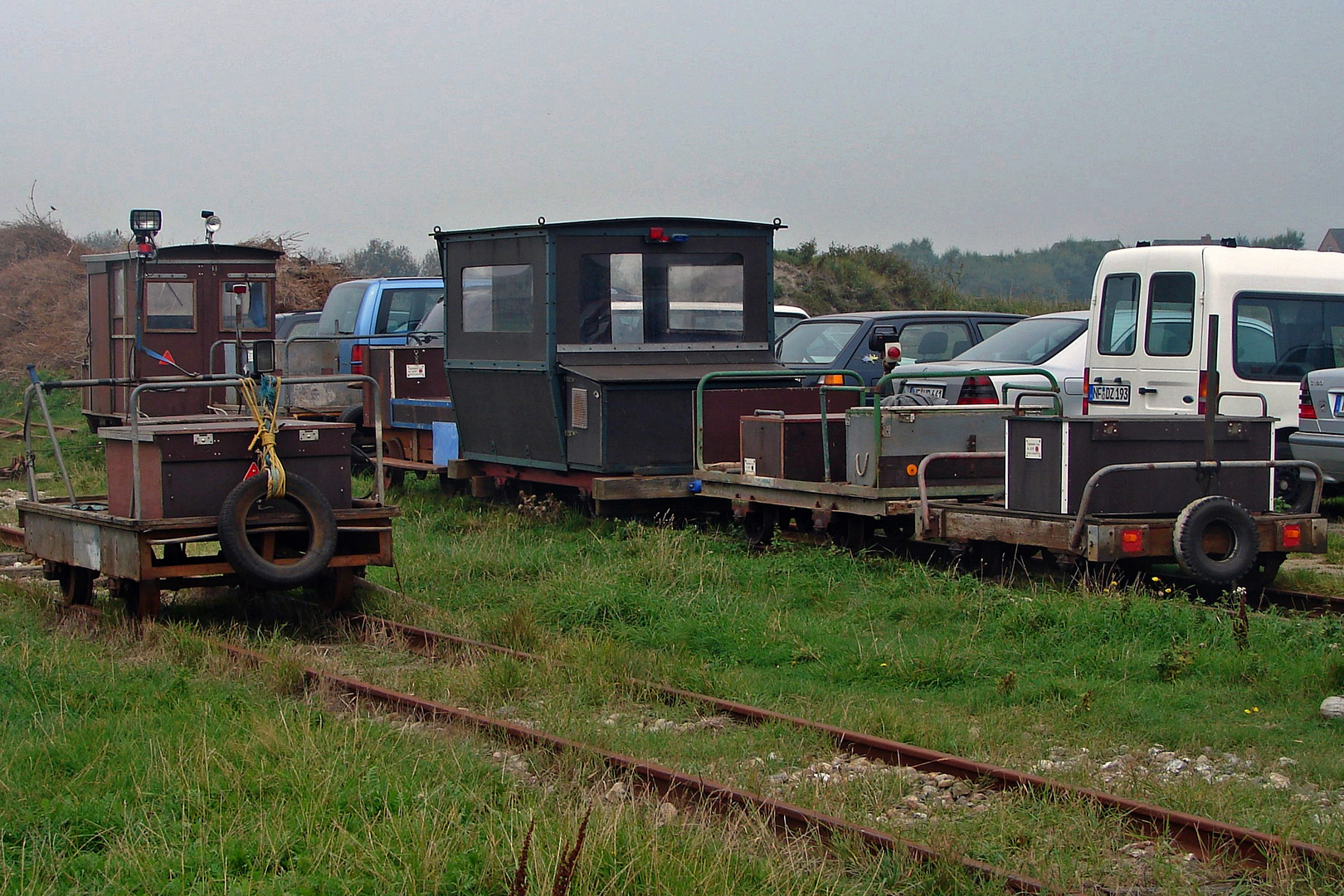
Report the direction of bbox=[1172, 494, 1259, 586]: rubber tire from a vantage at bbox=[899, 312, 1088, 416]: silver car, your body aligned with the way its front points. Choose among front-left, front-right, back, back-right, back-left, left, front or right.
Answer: back-right

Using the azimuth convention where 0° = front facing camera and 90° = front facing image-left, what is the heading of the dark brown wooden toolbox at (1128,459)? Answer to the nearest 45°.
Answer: approximately 315°

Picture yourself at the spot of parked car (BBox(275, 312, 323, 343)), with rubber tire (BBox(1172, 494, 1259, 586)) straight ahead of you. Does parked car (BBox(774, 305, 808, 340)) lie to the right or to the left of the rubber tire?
left

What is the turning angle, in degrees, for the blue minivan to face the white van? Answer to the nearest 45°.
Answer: approximately 90° to its right

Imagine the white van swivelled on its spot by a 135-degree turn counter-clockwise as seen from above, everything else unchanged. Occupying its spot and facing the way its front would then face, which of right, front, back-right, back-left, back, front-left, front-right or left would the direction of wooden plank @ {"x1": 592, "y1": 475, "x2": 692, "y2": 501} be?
front-left

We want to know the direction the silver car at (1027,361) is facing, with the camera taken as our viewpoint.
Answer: facing away from the viewer and to the right of the viewer

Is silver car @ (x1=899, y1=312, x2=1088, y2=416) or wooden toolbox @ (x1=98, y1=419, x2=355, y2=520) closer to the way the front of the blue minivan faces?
the silver car

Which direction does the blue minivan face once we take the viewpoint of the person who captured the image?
facing away from the viewer and to the right of the viewer

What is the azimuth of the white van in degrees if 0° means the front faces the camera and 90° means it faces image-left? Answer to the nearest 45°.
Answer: approximately 225°

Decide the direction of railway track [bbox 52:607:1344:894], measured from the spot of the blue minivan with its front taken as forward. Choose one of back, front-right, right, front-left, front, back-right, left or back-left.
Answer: back-right

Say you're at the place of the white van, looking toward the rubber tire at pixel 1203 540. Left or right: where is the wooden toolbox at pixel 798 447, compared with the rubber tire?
right
